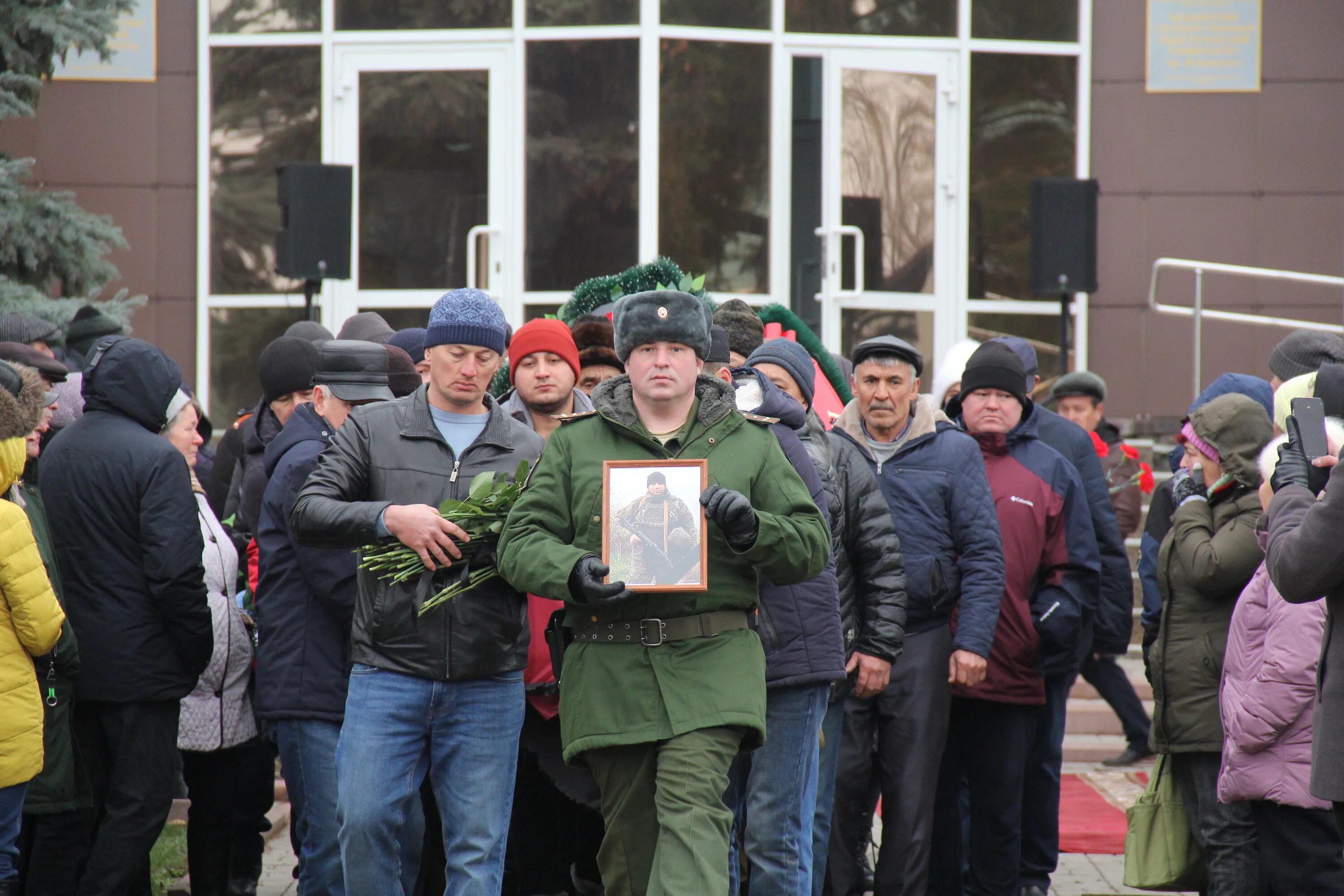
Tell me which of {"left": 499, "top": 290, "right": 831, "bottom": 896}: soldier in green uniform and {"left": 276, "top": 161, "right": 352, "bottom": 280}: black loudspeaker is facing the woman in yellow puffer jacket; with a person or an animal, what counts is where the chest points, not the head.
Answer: the black loudspeaker

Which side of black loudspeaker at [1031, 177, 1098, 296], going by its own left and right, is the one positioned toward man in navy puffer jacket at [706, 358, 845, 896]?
front

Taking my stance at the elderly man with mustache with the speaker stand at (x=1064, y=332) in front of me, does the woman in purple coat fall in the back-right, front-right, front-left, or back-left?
back-right

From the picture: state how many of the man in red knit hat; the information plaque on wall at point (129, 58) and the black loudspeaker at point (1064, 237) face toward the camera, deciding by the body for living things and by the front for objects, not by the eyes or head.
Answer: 3

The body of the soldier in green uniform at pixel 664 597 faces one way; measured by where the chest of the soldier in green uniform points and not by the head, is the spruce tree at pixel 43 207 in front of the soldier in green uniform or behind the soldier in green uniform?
behind

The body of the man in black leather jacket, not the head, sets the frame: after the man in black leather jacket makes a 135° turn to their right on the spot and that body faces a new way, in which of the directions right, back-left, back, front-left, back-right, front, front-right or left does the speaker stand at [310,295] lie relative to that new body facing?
front-right

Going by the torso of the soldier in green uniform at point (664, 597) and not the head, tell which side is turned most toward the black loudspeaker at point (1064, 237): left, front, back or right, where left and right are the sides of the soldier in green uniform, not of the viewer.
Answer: back

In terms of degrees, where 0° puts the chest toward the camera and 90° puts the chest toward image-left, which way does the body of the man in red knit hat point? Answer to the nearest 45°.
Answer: approximately 0°
